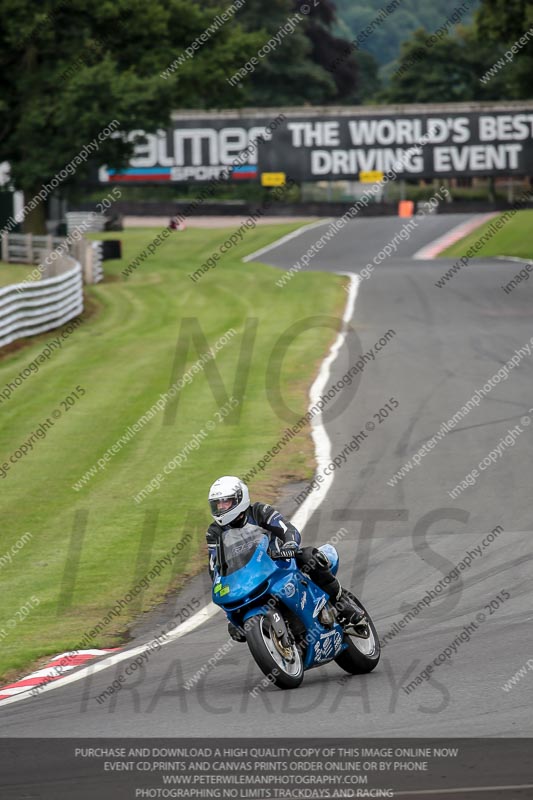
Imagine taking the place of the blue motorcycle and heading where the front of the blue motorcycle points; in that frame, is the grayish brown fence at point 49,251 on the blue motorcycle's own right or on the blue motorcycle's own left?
on the blue motorcycle's own right

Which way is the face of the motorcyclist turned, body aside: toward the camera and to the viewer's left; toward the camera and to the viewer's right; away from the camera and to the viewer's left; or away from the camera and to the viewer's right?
toward the camera and to the viewer's left

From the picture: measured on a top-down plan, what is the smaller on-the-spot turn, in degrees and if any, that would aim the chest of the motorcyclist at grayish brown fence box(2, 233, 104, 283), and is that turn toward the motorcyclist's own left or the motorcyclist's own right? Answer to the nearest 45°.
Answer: approximately 135° to the motorcyclist's own right

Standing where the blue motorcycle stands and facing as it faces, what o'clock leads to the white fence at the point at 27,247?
The white fence is roughly at 4 o'clock from the blue motorcycle.

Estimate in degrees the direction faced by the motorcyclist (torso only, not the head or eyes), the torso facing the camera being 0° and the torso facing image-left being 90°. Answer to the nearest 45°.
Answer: approximately 45°

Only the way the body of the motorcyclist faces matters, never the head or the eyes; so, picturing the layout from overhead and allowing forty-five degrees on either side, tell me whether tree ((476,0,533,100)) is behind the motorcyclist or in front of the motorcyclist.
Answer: behind

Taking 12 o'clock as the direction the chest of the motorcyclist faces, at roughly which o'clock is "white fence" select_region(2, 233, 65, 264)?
The white fence is roughly at 4 o'clock from the motorcyclist.
